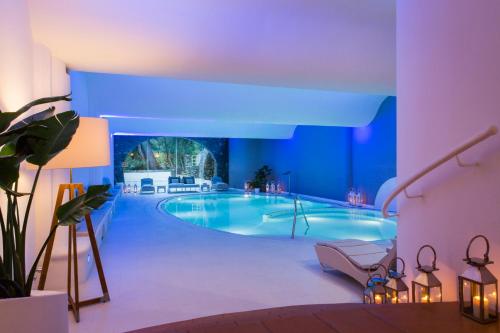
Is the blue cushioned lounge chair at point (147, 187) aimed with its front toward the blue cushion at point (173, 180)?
no

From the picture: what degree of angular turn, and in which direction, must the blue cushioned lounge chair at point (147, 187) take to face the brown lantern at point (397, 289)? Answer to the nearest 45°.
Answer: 0° — it already faces it

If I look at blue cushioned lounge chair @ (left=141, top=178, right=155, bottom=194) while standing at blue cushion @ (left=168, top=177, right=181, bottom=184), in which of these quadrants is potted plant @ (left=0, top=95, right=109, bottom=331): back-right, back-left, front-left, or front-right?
front-left

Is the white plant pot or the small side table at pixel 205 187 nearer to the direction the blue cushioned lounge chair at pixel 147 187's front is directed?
the white plant pot

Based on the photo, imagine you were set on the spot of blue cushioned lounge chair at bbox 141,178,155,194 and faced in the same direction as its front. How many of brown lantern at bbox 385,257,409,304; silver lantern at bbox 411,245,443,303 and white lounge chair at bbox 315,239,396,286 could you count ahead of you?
3

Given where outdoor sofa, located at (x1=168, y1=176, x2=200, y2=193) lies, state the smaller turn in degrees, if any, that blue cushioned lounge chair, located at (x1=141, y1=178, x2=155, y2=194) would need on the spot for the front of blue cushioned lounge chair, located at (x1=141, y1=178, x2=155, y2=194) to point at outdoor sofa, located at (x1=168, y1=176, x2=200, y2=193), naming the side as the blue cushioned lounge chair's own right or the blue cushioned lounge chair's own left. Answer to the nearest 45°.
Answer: approximately 135° to the blue cushioned lounge chair's own left

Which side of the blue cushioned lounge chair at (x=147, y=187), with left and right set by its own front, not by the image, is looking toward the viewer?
front

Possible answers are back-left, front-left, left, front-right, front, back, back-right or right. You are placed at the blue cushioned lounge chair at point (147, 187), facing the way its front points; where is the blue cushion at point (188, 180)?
back-left

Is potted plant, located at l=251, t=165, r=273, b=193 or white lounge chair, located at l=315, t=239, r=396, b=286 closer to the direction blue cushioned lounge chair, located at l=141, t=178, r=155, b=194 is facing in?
the white lounge chair

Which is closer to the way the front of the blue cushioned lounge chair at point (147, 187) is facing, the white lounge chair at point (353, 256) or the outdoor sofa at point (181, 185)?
the white lounge chair

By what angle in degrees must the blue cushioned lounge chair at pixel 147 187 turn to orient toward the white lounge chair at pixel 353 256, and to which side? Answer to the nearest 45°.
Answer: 0° — it already faces it

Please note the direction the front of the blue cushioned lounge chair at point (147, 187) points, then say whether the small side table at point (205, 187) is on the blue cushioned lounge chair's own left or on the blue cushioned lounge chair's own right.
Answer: on the blue cushioned lounge chair's own left

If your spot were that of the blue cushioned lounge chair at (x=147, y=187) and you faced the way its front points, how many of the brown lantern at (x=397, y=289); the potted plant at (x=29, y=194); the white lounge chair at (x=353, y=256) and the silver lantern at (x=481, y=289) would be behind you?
0

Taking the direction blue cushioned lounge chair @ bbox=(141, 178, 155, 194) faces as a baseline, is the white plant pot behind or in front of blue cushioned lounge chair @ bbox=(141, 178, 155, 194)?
in front

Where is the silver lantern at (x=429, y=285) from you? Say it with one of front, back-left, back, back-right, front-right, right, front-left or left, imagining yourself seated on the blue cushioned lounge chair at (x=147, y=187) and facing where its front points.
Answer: front

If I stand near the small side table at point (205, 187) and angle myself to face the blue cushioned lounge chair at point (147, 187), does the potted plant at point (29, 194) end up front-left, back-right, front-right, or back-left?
front-left

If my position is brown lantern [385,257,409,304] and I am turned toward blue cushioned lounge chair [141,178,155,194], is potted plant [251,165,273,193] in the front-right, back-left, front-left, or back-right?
front-right
